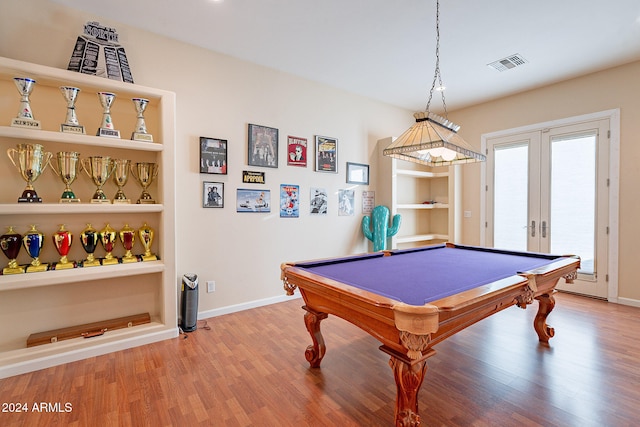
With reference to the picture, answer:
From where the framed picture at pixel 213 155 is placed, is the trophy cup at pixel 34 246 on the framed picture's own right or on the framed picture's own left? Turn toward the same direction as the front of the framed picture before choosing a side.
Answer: on the framed picture's own right

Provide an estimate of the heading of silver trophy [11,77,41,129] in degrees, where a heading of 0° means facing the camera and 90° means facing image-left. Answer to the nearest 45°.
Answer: approximately 0°

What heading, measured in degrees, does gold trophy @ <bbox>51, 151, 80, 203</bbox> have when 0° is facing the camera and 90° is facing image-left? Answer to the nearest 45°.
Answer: approximately 0°

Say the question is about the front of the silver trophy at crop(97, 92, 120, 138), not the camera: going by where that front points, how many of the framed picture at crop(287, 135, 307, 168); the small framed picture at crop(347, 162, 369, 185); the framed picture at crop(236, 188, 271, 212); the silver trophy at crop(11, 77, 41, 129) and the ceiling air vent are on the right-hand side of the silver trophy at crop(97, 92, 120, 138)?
1

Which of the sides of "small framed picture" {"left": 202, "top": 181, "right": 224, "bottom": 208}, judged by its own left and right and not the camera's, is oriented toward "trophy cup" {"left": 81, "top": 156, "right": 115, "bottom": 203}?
right

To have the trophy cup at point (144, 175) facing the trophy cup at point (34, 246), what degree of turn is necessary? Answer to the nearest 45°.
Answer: approximately 90° to its right

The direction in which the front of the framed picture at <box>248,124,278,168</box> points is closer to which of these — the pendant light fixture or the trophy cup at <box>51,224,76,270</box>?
the pendant light fixture

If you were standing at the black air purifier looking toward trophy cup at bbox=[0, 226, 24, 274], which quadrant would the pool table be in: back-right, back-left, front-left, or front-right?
back-left

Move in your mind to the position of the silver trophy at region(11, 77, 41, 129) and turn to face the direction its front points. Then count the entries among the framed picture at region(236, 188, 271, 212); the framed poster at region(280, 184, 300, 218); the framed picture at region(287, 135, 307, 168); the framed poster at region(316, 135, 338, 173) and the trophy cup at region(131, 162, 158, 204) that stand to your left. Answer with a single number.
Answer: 5
